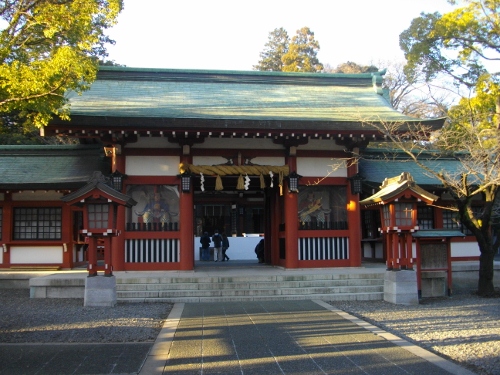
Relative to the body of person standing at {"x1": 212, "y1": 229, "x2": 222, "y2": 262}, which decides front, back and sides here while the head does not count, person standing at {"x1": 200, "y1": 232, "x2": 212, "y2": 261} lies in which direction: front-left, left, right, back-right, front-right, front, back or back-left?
front-left

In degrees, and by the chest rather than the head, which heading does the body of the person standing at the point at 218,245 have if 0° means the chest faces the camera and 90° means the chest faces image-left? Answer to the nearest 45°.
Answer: approximately 180°

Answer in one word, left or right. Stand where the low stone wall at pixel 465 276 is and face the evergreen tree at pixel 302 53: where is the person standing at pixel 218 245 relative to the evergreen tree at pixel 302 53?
left

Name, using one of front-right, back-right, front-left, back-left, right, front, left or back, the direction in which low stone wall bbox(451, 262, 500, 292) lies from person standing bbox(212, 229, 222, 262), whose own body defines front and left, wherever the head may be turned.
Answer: back-right

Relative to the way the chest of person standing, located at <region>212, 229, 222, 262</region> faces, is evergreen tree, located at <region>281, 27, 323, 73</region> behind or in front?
in front

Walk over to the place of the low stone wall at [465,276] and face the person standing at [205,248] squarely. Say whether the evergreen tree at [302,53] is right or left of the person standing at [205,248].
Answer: right
